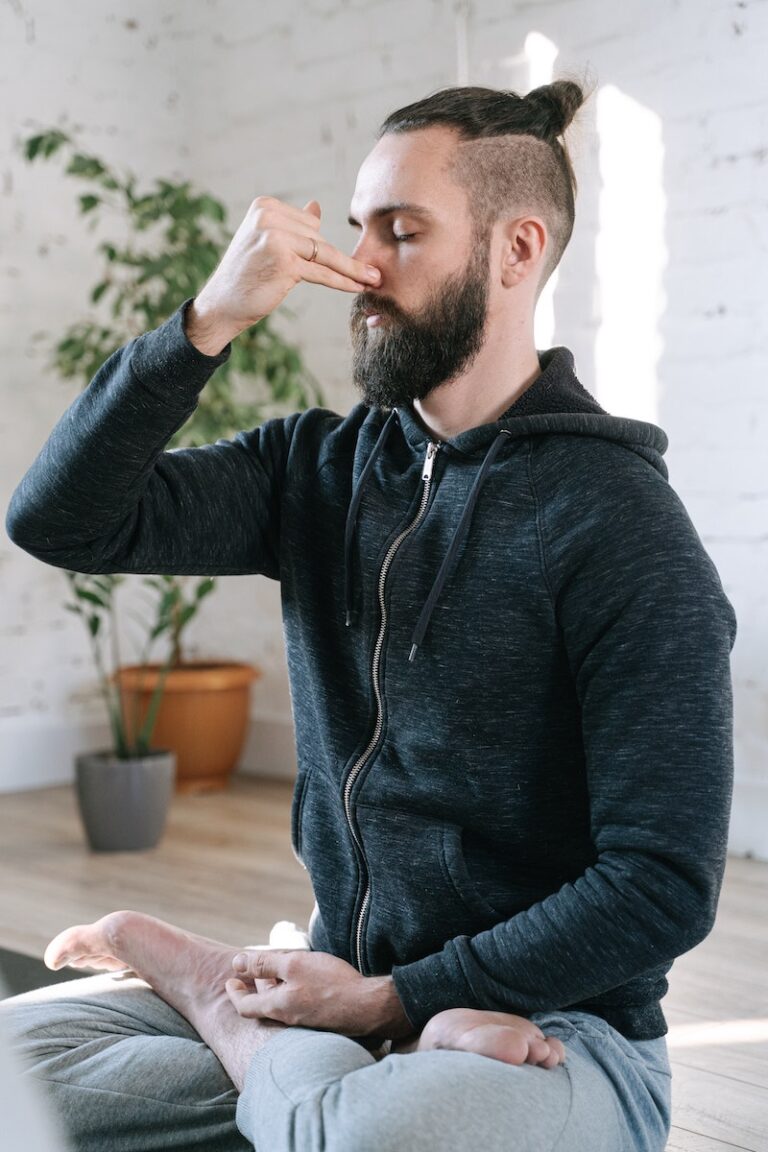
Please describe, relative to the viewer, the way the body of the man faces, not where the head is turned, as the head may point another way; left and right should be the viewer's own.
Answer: facing the viewer and to the left of the viewer

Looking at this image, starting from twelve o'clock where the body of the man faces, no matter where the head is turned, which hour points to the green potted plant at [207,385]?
The green potted plant is roughly at 4 o'clock from the man.

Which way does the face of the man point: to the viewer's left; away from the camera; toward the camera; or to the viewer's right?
to the viewer's left

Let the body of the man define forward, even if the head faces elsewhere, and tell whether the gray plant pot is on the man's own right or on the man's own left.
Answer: on the man's own right

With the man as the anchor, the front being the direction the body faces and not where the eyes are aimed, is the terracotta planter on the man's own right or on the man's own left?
on the man's own right
